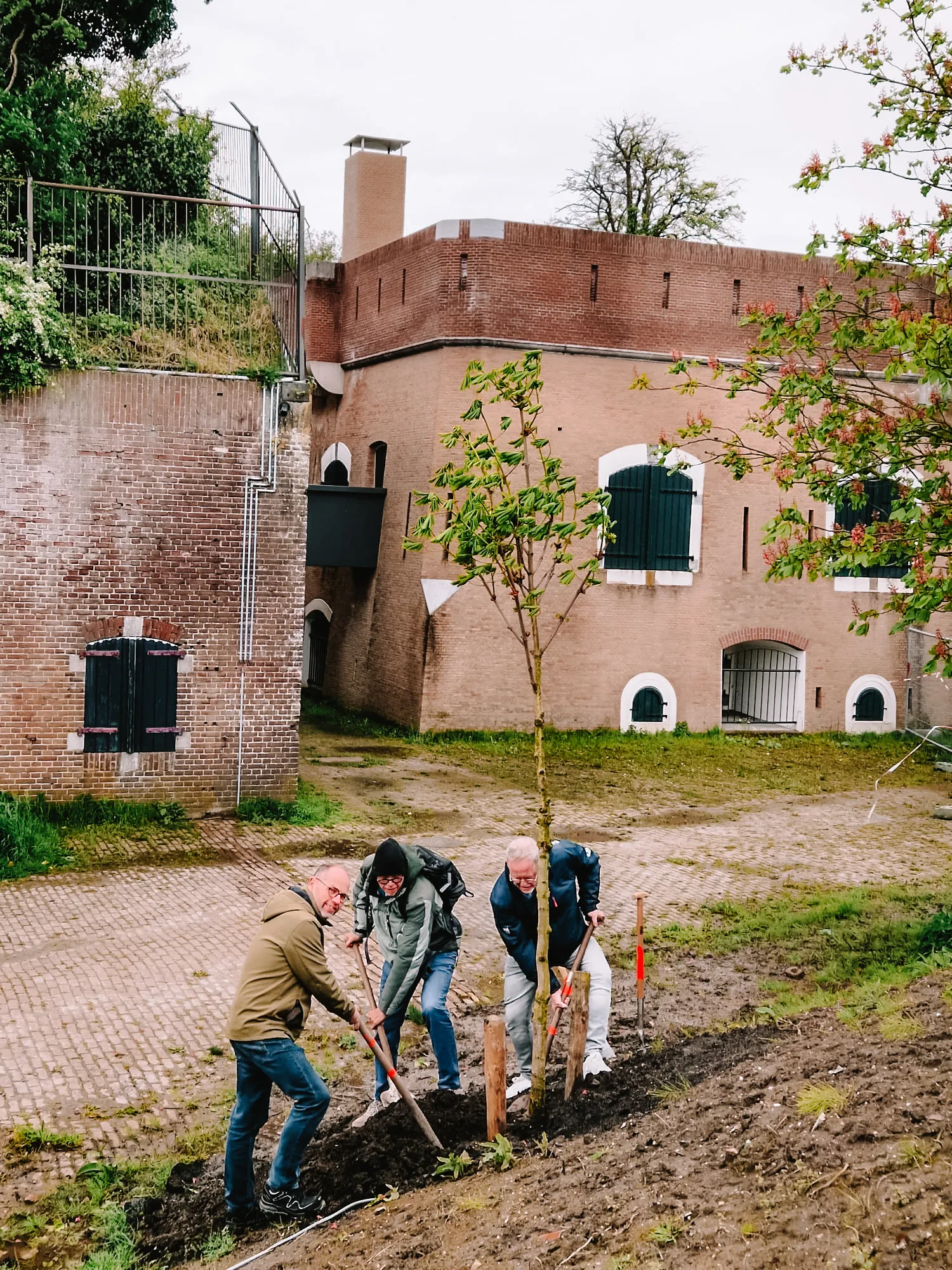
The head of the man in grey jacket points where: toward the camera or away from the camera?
toward the camera

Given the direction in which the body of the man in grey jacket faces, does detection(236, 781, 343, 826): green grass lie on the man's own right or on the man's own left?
on the man's own right

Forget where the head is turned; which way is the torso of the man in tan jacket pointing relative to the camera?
to the viewer's right

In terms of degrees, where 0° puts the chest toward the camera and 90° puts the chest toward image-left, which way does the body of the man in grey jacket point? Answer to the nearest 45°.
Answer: approximately 45°

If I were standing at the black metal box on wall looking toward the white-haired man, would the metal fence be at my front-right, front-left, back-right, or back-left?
front-right

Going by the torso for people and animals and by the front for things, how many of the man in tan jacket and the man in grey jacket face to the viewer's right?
1

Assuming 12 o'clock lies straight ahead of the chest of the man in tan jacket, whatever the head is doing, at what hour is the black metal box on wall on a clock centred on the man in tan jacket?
The black metal box on wall is roughly at 9 o'clock from the man in tan jacket.

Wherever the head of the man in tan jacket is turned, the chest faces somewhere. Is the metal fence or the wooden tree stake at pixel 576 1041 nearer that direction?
the wooden tree stake

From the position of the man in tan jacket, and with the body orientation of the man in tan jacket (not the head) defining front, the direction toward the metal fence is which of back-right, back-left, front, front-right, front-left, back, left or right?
left
